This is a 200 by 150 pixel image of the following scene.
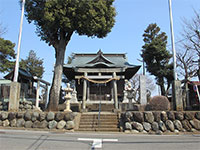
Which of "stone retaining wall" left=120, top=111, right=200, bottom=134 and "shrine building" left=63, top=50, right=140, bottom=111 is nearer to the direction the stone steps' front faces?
the stone retaining wall

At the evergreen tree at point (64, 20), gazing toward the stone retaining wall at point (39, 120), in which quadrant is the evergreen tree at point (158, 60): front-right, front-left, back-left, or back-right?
back-left

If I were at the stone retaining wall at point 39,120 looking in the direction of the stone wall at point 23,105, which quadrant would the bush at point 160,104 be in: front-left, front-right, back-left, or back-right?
back-right

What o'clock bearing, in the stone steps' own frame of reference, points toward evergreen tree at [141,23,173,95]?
The evergreen tree is roughly at 7 o'clock from the stone steps.

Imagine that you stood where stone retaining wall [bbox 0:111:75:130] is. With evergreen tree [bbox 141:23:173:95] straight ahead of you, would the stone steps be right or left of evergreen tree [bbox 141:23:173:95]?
right

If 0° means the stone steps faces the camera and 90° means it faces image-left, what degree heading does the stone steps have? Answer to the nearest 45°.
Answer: approximately 0°

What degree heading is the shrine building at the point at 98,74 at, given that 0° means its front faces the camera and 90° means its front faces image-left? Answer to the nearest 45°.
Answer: approximately 0°

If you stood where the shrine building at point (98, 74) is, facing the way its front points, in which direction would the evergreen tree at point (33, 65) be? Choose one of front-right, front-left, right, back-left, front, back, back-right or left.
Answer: back-right

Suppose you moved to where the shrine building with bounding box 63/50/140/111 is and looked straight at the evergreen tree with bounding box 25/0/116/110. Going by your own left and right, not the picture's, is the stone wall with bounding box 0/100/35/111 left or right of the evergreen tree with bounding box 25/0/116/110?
right

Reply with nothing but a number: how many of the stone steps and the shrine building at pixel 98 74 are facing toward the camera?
2
